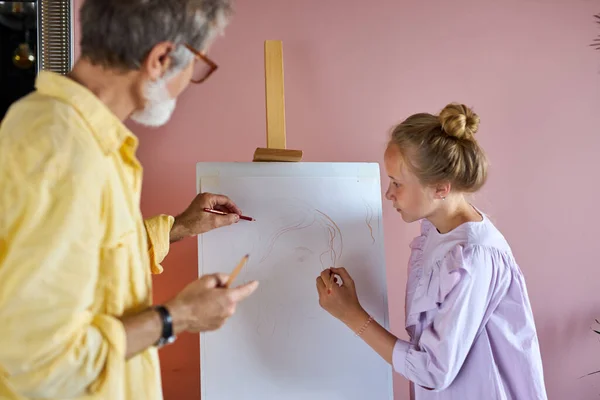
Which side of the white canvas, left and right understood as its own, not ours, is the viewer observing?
front

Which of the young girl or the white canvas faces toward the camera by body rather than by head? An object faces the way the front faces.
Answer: the white canvas

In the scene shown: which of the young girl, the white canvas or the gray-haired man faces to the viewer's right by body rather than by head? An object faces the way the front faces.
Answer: the gray-haired man

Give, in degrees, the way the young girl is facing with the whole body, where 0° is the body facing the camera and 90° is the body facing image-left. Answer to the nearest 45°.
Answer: approximately 90°

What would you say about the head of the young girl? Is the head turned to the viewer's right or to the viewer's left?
to the viewer's left

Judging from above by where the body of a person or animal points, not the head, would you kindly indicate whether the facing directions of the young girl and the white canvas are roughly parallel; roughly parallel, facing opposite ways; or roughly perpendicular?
roughly perpendicular

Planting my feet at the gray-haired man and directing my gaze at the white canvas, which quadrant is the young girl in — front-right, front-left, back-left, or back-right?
front-right

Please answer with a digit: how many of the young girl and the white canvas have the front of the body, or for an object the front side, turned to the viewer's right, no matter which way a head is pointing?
0

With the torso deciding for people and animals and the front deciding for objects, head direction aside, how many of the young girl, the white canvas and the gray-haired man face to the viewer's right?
1

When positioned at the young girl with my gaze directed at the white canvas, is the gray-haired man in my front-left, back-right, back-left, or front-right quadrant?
front-left

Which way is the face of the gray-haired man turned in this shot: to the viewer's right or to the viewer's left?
to the viewer's right

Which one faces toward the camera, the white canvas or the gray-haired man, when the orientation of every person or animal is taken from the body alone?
the white canvas

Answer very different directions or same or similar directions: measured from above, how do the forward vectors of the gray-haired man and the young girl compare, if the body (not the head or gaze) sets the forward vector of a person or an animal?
very different directions

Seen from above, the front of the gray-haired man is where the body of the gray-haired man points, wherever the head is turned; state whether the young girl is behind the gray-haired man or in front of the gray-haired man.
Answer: in front

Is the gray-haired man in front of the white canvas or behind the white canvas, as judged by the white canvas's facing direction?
in front

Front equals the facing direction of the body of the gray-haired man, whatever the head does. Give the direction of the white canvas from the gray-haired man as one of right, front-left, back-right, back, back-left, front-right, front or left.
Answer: front-left

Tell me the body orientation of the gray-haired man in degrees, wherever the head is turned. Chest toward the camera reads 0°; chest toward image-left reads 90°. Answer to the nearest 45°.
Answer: approximately 270°
